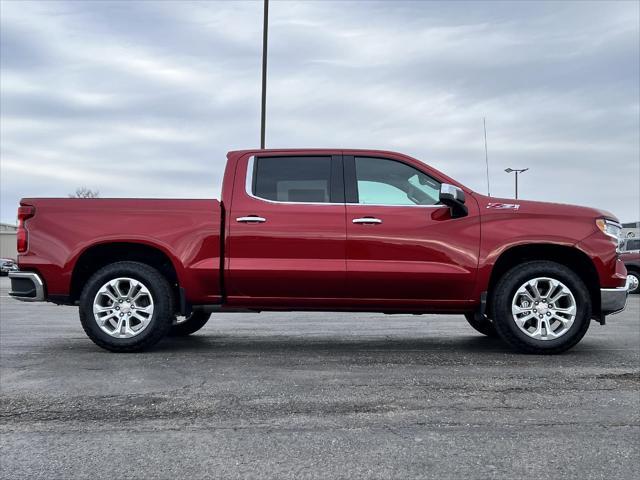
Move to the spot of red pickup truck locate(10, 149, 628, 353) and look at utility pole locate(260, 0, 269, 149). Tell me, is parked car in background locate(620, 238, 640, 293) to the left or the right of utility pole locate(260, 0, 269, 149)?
right

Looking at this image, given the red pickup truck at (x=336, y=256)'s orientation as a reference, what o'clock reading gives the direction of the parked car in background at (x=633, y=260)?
The parked car in background is roughly at 10 o'clock from the red pickup truck.

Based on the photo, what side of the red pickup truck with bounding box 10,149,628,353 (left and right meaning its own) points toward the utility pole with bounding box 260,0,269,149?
left

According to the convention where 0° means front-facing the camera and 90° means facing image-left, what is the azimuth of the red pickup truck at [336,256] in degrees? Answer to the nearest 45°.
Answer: approximately 270°

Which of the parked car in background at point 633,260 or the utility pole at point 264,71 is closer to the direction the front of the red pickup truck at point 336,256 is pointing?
the parked car in background
